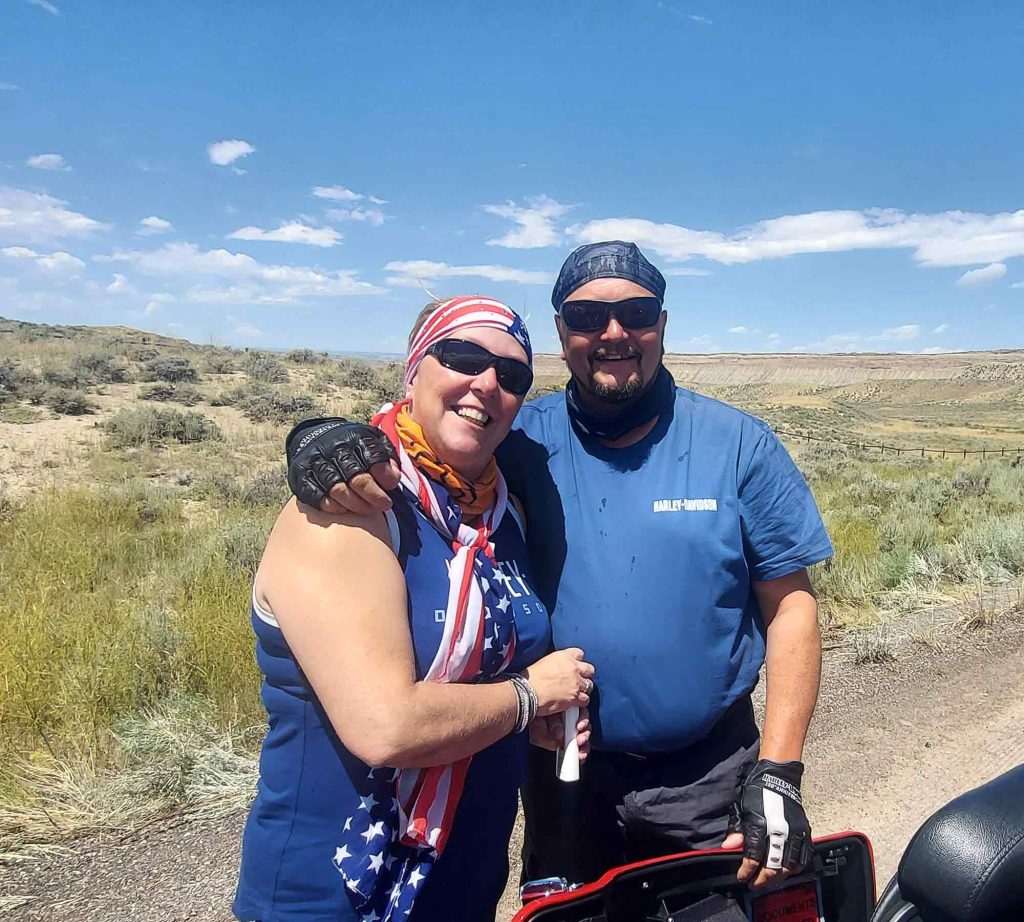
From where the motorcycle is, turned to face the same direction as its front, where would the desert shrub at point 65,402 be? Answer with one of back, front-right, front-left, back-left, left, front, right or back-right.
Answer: back-left

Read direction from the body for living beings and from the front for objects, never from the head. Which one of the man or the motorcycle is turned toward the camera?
the man

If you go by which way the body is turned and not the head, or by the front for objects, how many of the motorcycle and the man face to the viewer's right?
1

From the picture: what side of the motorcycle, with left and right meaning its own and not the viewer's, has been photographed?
right

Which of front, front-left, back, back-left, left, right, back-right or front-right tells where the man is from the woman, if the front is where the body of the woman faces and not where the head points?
left

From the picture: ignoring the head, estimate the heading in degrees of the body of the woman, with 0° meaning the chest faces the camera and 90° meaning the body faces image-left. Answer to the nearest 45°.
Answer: approximately 315°

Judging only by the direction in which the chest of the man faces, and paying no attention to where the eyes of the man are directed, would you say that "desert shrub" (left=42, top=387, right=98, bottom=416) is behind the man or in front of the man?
behind

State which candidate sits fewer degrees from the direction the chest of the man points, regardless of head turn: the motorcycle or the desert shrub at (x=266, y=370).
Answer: the motorcycle

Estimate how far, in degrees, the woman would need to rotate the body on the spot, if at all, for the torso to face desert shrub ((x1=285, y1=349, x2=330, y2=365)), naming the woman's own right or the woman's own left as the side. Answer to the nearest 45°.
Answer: approximately 135° to the woman's own left

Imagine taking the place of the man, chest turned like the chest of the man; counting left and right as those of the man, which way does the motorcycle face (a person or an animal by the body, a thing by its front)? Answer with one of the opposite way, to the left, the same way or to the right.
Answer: to the left

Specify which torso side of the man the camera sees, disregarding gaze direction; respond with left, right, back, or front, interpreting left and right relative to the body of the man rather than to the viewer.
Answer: front
